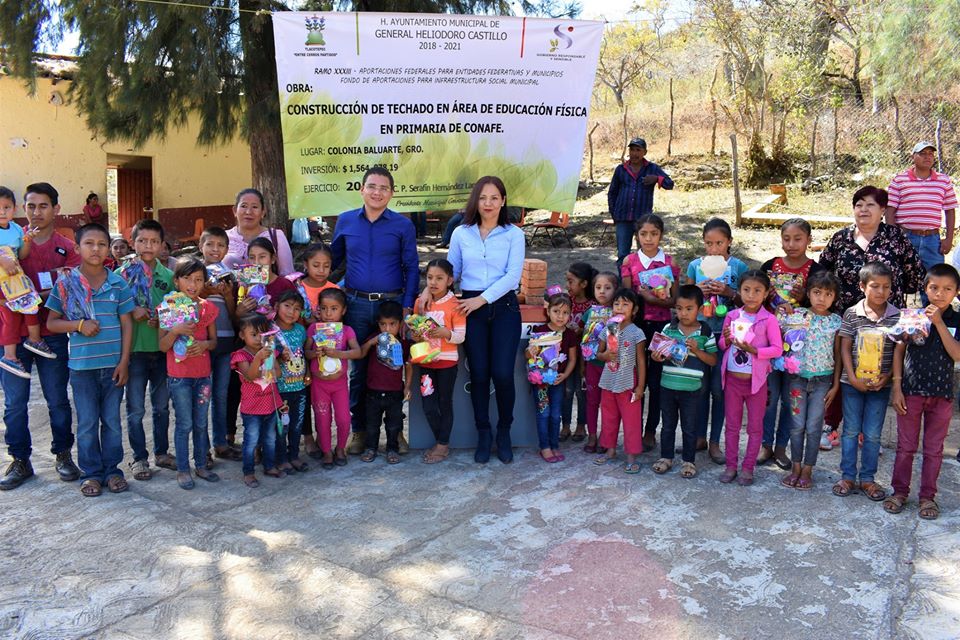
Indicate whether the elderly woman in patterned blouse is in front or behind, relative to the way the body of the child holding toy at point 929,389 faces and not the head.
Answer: behind

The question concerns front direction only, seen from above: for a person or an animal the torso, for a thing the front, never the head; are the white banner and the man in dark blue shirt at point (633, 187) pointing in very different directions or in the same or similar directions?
same or similar directions

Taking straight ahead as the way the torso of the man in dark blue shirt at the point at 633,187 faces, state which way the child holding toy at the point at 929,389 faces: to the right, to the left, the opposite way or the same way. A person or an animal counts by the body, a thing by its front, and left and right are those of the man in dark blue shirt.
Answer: the same way

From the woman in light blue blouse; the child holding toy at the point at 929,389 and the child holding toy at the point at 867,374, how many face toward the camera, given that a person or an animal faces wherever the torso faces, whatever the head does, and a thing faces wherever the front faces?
3

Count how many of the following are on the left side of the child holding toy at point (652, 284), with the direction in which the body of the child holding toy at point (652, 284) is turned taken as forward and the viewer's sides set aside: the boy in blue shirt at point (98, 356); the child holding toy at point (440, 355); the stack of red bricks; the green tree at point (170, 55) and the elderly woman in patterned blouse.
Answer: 1

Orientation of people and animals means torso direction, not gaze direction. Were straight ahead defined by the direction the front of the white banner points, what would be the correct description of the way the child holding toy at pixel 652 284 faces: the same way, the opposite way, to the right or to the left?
the same way

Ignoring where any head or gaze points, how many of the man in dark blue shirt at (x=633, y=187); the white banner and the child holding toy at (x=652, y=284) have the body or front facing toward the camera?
3

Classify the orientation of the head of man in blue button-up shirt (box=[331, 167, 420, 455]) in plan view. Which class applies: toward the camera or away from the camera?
toward the camera

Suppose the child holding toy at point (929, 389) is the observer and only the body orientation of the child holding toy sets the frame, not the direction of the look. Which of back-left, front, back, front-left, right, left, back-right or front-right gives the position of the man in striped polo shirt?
back

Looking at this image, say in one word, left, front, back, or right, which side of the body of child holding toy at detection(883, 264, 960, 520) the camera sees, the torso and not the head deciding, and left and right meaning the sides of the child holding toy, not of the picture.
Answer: front

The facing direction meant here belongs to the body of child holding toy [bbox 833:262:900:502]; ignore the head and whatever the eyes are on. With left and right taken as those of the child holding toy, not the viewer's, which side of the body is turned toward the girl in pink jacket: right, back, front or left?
right

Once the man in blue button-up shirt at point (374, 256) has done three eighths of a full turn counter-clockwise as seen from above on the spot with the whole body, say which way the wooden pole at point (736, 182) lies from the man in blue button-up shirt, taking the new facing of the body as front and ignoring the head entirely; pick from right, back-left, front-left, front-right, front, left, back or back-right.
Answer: front

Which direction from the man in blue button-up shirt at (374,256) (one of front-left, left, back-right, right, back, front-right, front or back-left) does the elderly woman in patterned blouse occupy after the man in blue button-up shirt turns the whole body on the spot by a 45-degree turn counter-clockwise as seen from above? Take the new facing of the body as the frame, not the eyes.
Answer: front-left

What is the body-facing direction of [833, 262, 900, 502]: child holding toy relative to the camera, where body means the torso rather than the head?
toward the camera

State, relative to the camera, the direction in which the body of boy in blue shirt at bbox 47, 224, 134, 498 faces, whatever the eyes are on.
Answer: toward the camera

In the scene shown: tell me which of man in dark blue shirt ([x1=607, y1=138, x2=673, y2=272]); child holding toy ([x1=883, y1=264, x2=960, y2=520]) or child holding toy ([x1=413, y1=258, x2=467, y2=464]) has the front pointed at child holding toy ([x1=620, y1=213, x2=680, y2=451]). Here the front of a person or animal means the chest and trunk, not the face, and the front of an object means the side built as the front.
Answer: the man in dark blue shirt

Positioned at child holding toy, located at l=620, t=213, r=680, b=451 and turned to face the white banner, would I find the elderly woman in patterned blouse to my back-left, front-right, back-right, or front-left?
back-right

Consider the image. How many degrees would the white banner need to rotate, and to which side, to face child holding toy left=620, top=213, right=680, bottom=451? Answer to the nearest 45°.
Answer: approximately 45° to its left
